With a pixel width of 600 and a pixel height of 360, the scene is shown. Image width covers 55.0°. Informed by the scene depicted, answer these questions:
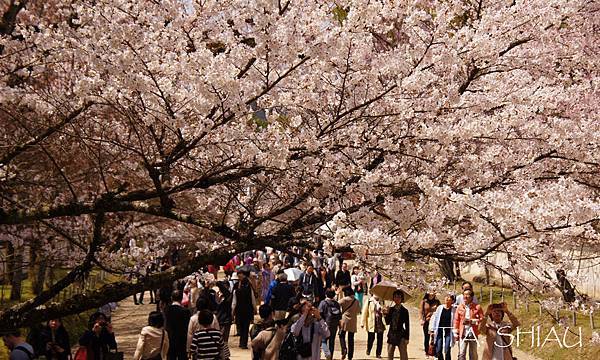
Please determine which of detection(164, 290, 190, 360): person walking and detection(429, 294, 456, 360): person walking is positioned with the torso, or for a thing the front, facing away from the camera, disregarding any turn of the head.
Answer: detection(164, 290, 190, 360): person walking

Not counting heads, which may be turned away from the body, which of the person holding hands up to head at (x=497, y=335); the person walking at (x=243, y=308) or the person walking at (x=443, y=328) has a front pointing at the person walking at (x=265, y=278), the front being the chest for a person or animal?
the person walking at (x=243, y=308)

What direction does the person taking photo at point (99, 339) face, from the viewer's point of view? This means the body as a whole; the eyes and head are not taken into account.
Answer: toward the camera

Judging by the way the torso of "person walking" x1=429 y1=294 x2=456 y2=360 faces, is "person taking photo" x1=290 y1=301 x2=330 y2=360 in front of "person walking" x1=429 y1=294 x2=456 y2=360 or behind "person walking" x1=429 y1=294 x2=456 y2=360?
in front

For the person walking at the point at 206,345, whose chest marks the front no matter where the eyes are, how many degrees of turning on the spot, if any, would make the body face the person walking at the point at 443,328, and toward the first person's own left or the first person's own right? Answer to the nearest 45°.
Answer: approximately 45° to the first person's own right

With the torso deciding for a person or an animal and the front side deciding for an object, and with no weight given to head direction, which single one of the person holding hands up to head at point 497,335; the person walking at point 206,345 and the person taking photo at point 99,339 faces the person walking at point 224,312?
the person walking at point 206,345

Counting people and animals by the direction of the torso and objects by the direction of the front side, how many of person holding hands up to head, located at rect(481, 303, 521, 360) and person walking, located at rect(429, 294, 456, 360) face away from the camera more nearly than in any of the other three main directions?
0

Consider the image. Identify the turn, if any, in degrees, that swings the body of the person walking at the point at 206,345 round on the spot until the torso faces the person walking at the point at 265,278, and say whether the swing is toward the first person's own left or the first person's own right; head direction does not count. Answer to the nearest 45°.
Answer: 0° — they already face them

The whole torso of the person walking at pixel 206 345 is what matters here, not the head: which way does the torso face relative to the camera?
away from the camera

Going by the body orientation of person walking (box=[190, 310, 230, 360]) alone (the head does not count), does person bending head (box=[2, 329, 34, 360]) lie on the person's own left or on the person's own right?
on the person's own left

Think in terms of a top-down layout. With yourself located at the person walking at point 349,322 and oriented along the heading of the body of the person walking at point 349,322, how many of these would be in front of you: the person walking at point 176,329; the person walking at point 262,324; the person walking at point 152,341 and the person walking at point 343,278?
1

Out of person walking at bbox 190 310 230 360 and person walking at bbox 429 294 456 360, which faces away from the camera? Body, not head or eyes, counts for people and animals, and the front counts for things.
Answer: person walking at bbox 190 310 230 360
